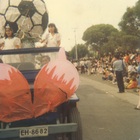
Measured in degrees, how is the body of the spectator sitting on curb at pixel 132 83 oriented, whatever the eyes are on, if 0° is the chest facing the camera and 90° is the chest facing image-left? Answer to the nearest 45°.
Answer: approximately 90°

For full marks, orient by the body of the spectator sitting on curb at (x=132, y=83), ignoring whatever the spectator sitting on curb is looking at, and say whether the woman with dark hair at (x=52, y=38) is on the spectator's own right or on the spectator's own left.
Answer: on the spectator's own left
